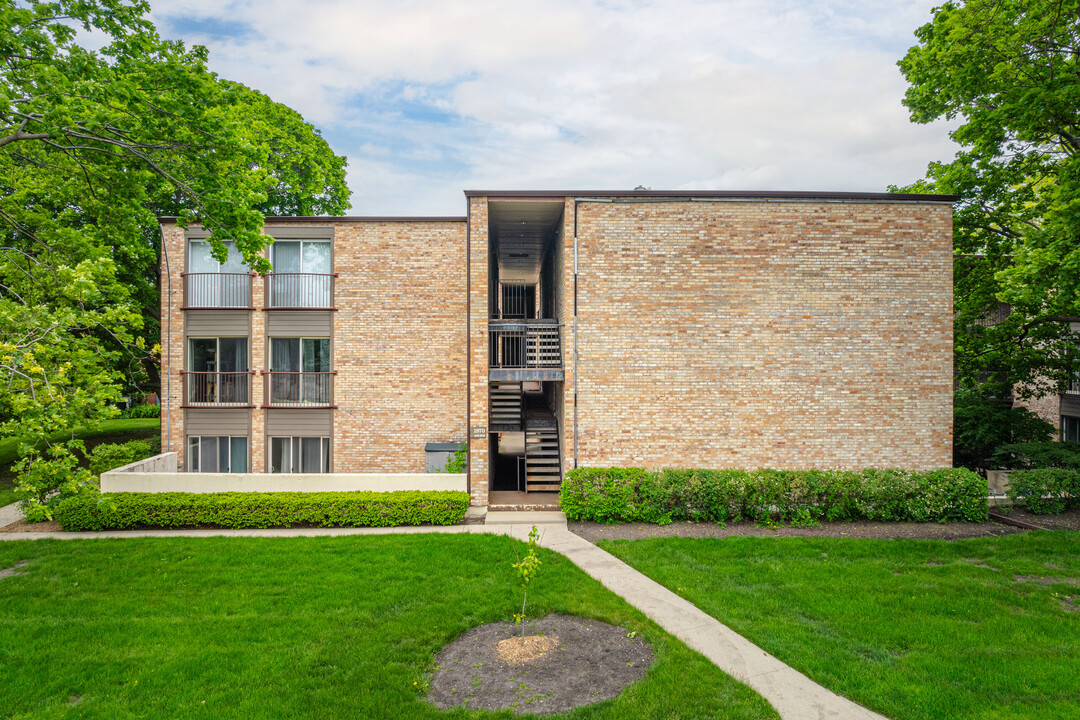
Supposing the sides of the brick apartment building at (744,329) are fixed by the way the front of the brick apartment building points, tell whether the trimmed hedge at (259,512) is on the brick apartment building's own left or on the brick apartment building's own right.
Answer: on the brick apartment building's own right

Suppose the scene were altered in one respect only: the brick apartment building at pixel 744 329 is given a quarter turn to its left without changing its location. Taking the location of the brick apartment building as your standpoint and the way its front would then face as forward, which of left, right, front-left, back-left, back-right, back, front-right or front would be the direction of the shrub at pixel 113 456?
back

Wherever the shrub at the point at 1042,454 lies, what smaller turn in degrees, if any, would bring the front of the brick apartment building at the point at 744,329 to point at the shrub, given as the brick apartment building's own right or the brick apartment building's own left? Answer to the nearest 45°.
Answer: approximately 90° to the brick apartment building's own left

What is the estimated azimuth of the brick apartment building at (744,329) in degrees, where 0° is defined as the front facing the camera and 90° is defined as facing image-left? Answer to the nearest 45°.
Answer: approximately 0°

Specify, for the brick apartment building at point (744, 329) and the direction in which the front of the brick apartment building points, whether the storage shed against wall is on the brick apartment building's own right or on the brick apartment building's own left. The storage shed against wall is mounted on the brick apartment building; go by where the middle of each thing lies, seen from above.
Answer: on the brick apartment building's own right

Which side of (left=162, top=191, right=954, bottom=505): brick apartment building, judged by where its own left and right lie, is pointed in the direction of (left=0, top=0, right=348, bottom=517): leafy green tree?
right

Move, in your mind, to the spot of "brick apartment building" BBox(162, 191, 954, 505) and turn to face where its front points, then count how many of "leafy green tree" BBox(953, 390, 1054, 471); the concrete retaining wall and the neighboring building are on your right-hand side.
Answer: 1

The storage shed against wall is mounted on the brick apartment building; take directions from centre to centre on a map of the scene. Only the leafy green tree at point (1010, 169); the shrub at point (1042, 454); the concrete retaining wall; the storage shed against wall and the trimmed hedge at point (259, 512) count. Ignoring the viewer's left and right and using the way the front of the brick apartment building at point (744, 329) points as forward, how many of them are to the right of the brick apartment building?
3

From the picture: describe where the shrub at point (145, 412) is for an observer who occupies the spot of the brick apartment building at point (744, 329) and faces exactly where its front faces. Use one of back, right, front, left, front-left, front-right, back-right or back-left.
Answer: back-right

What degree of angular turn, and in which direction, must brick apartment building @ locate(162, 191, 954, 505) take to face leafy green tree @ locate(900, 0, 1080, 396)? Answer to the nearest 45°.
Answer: approximately 90° to its left

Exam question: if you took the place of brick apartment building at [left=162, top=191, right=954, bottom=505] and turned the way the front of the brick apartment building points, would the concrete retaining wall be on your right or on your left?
on your right

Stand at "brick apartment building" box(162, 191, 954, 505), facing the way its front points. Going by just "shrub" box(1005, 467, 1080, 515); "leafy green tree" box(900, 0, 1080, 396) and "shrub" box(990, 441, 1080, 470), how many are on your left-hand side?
3
